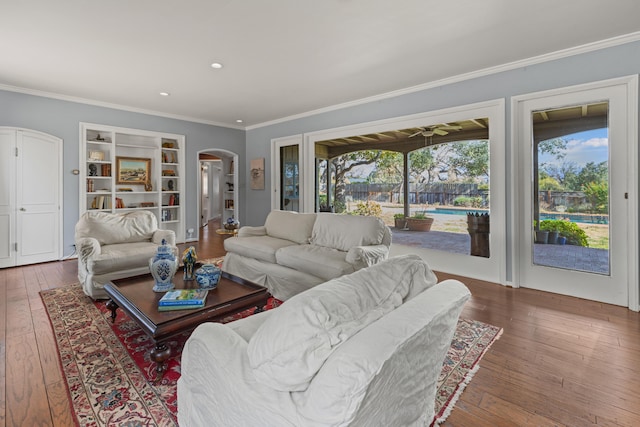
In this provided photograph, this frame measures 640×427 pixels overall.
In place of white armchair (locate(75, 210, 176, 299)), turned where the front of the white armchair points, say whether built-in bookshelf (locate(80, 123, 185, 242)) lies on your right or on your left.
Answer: on your left

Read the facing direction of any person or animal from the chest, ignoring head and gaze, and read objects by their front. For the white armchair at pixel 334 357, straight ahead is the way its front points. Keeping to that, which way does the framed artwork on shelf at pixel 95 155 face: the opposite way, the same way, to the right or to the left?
the opposite way

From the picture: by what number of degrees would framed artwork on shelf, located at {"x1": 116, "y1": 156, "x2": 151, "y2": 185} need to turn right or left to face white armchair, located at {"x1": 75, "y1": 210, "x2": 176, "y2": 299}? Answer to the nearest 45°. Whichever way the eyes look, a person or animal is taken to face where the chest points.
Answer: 0° — it already faces it

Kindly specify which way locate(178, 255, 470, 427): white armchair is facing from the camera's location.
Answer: facing away from the viewer and to the left of the viewer

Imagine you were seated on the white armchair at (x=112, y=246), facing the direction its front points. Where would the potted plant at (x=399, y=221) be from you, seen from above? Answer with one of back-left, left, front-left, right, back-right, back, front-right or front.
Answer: front-left

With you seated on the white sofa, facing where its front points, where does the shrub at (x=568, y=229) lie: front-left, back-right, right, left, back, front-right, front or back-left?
back-left

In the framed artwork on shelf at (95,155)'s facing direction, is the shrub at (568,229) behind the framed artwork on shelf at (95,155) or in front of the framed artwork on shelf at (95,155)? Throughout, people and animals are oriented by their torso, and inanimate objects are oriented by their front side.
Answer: in front

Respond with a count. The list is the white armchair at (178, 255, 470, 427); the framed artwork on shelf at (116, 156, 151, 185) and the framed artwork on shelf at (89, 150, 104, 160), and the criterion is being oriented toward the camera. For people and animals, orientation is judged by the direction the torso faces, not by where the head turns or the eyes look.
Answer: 2

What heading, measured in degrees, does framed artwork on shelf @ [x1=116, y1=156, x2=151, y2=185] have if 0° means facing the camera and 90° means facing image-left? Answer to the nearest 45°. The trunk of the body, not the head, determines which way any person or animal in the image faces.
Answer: approximately 0°

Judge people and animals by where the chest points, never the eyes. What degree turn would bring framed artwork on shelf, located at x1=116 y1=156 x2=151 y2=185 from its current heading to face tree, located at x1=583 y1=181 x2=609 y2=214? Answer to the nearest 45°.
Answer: approximately 45° to its left

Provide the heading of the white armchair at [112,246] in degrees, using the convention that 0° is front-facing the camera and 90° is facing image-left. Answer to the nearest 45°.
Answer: approximately 315°

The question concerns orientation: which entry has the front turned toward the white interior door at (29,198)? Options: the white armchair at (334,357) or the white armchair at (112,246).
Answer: the white armchair at (334,357)

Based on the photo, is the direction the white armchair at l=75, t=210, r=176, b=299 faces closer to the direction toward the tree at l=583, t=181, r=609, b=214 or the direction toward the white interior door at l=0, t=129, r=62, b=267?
the tree
